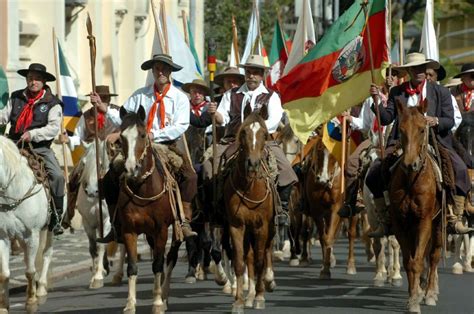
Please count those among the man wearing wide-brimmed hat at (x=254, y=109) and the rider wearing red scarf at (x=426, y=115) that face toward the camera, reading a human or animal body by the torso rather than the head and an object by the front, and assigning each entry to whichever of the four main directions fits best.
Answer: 2

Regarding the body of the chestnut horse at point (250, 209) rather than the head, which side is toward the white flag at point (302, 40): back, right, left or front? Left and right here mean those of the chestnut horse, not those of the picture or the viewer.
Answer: back
